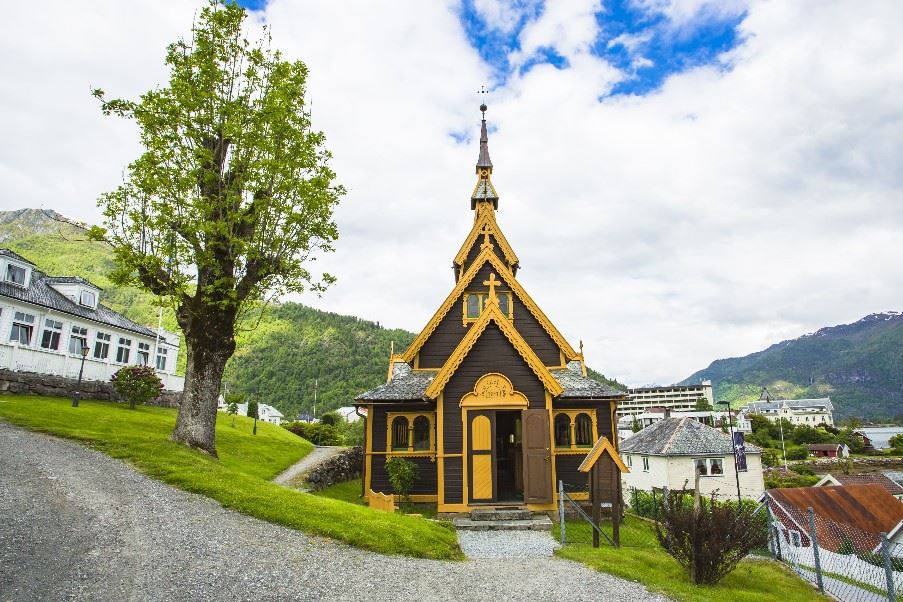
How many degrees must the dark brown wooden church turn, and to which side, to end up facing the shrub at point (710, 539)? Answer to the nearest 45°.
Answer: approximately 45° to its left

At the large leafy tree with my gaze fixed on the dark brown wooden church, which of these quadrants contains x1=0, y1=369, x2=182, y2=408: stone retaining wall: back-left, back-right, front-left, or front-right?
back-left

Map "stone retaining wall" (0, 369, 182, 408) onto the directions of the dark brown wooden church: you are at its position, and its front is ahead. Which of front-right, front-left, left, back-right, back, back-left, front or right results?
right

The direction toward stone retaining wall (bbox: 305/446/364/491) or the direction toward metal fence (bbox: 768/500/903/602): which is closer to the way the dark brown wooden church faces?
the metal fence

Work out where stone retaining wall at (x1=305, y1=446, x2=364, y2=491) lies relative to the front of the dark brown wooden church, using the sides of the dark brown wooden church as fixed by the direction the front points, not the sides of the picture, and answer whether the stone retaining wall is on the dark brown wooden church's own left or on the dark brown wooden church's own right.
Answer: on the dark brown wooden church's own right

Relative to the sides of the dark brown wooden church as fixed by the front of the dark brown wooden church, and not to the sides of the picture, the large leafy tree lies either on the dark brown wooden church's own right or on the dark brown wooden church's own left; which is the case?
on the dark brown wooden church's own right

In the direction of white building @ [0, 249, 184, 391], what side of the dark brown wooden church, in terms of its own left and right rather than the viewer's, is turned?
right

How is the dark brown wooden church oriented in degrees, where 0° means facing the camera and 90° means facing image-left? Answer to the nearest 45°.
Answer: approximately 0°

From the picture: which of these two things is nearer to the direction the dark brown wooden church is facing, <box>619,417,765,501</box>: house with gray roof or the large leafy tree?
the large leafy tree

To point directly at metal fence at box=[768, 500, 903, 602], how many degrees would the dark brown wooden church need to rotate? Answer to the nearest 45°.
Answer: approximately 45° to its left

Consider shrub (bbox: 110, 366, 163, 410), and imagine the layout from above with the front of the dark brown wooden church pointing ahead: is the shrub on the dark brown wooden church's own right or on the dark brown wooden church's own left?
on the dark brown wooden church's own right

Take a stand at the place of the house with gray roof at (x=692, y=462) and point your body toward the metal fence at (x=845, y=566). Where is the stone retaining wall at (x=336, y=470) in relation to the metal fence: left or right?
right

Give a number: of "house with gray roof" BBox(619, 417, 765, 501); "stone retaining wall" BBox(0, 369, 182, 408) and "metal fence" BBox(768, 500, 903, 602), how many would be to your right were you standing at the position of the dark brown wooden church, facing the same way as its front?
1
